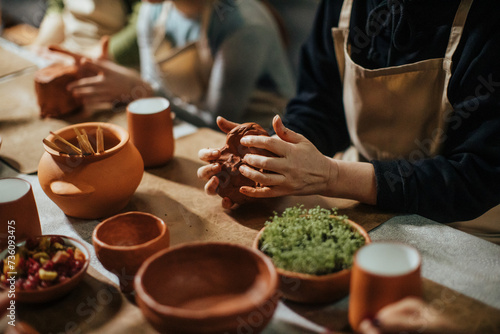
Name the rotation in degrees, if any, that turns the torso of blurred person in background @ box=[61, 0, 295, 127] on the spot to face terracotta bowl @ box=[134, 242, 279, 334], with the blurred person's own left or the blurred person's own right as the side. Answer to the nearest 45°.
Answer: approximately 45° to the blurred person's own left

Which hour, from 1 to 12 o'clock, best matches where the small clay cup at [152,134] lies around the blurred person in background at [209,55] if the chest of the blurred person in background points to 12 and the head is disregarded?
The small clay cup is roughly at 11 o'clock from the blurred person in background.

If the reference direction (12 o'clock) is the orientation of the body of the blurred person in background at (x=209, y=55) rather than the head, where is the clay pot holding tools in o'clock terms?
The clay pot holding tools is roughly at 11 o'clock from the blurred person in background.

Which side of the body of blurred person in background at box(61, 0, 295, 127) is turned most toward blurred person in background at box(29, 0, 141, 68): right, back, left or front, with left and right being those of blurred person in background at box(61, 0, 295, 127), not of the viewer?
right

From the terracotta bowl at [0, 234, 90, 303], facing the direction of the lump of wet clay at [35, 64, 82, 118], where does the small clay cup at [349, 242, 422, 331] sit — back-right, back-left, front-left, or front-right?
back-right

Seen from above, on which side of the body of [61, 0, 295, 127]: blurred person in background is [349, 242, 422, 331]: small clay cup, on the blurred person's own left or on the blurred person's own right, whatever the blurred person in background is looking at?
on the blurred person's own left

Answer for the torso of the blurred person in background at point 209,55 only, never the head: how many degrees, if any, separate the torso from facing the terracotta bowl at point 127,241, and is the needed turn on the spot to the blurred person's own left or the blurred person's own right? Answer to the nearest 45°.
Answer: approximately 45° to the blurred person's own left

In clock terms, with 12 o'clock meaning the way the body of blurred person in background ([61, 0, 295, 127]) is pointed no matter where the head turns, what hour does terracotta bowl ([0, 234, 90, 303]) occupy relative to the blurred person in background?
The terracotta bowl is roughly at 11 o'clock from the blurred person in background.

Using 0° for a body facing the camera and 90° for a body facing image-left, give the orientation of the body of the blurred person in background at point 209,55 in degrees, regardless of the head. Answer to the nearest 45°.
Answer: approximately 45°

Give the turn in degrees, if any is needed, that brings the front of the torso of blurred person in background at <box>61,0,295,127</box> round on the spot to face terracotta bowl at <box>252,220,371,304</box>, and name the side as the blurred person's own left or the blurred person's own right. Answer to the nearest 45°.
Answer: approximately 45° to the blurred person's own left
